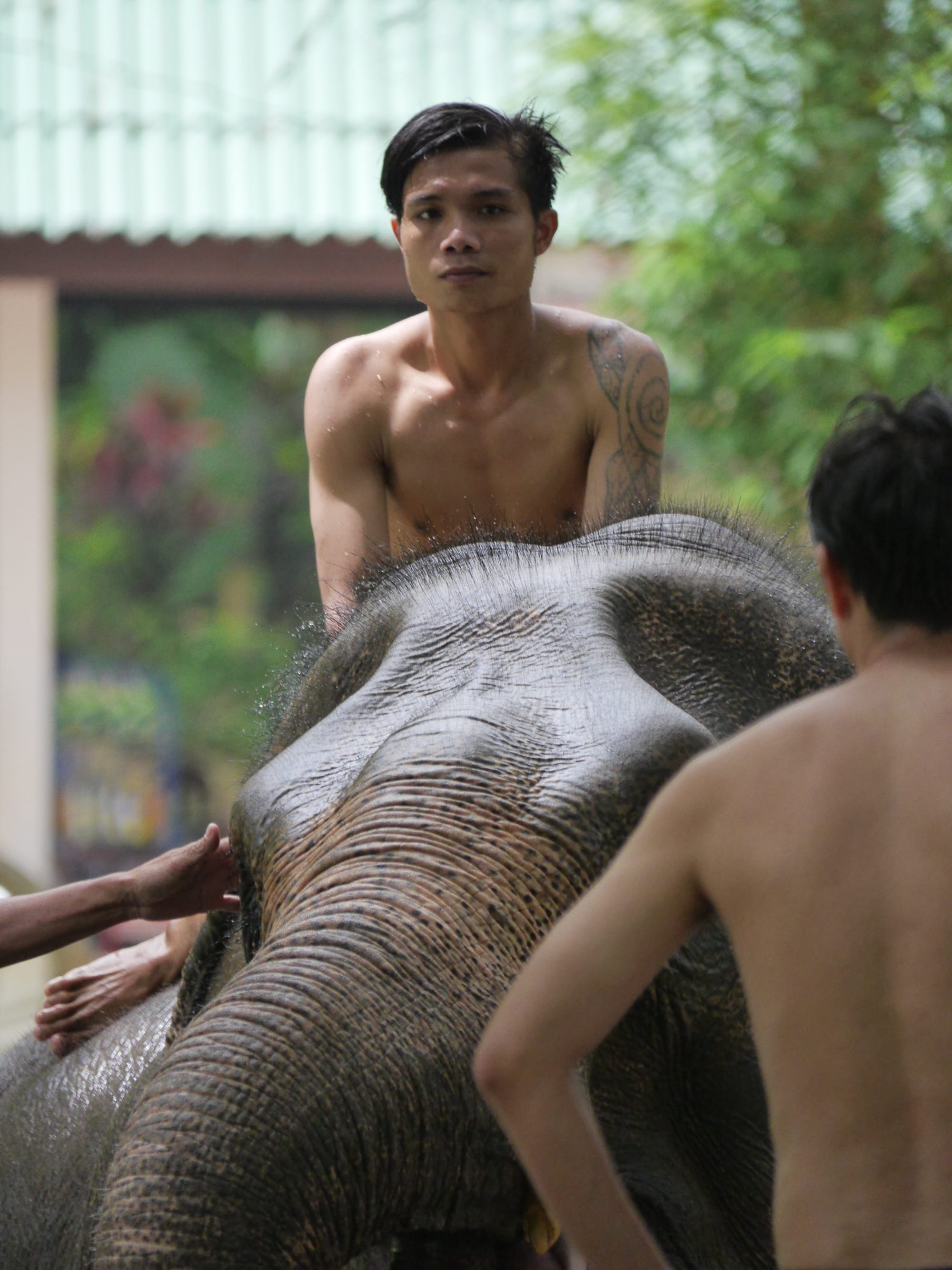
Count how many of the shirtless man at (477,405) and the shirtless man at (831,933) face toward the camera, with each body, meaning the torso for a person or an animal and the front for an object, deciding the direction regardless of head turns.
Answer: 1

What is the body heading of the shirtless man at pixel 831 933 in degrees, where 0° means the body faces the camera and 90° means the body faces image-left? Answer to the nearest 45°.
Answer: approximately 180°

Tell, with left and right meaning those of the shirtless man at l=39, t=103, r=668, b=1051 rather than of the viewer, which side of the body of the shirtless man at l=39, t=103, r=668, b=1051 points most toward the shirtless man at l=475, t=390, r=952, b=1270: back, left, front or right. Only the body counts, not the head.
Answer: front

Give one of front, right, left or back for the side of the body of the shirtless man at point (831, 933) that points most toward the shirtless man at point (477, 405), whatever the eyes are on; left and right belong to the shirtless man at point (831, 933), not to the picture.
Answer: front

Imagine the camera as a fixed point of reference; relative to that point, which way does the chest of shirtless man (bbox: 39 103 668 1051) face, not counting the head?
toward the camera

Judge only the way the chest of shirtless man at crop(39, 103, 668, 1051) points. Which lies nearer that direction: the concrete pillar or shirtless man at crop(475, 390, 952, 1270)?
the shirtless man

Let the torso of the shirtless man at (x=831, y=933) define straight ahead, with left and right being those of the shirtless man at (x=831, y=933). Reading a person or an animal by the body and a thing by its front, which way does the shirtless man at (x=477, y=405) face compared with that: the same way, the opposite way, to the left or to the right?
the opposite way

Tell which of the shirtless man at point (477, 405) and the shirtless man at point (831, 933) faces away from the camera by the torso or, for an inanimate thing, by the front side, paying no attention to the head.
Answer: the shirtless man at point (831, 933)

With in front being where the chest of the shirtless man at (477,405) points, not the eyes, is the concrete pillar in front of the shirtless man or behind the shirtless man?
behind

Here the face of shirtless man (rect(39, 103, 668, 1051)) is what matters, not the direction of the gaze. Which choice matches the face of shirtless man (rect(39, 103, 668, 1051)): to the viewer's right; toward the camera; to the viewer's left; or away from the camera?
toward the camera
